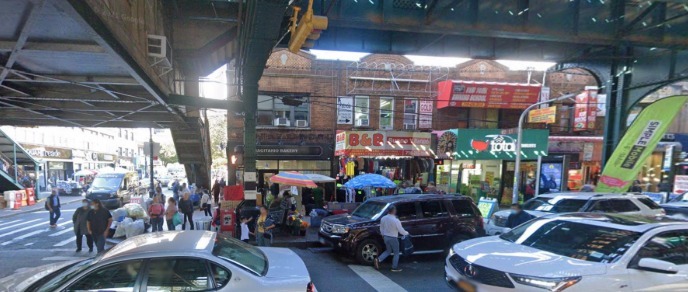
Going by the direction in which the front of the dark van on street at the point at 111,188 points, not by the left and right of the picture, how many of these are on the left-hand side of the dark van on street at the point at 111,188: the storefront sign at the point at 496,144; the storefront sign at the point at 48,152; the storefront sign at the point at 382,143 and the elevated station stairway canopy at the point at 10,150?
2

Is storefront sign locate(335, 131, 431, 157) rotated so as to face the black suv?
yes

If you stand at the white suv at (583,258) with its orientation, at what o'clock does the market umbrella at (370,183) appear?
The market umbrella is roughly at 3 o'clock from the white suv.

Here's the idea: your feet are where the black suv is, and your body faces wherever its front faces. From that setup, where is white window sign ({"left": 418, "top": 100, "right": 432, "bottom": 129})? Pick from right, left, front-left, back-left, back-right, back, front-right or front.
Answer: back-right

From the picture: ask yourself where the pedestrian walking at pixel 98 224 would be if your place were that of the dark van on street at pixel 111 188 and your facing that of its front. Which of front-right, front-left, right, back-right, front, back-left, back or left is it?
front-left

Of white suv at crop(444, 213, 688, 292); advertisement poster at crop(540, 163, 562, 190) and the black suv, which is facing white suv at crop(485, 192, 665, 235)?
the advertisement poster

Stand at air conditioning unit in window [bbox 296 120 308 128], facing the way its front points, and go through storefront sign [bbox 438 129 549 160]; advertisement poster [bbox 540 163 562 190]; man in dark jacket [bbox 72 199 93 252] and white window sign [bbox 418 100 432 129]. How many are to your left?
3

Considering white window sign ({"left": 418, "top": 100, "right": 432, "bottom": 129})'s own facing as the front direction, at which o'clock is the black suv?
The black suv is roughly at 12 o'clock from the white window sign.

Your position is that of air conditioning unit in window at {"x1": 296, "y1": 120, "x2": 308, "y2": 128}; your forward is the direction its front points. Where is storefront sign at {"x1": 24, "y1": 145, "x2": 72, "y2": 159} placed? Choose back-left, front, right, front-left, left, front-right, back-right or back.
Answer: back-right

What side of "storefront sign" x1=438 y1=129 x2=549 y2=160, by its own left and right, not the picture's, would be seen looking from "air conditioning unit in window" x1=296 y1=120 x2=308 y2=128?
right

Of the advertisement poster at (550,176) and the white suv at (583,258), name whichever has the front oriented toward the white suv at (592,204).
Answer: the advertisement poster

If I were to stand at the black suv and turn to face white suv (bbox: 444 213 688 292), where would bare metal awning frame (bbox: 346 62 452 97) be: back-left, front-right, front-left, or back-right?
back-left
